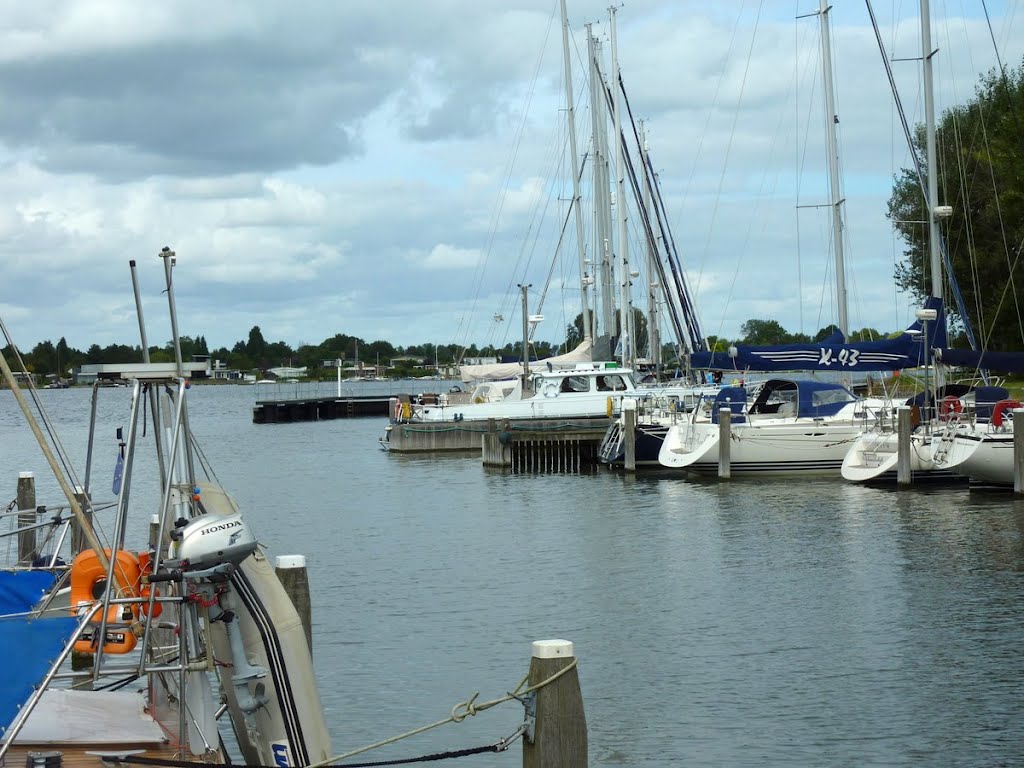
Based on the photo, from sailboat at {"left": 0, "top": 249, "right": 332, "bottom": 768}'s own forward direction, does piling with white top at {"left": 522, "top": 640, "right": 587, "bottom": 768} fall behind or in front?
behind
